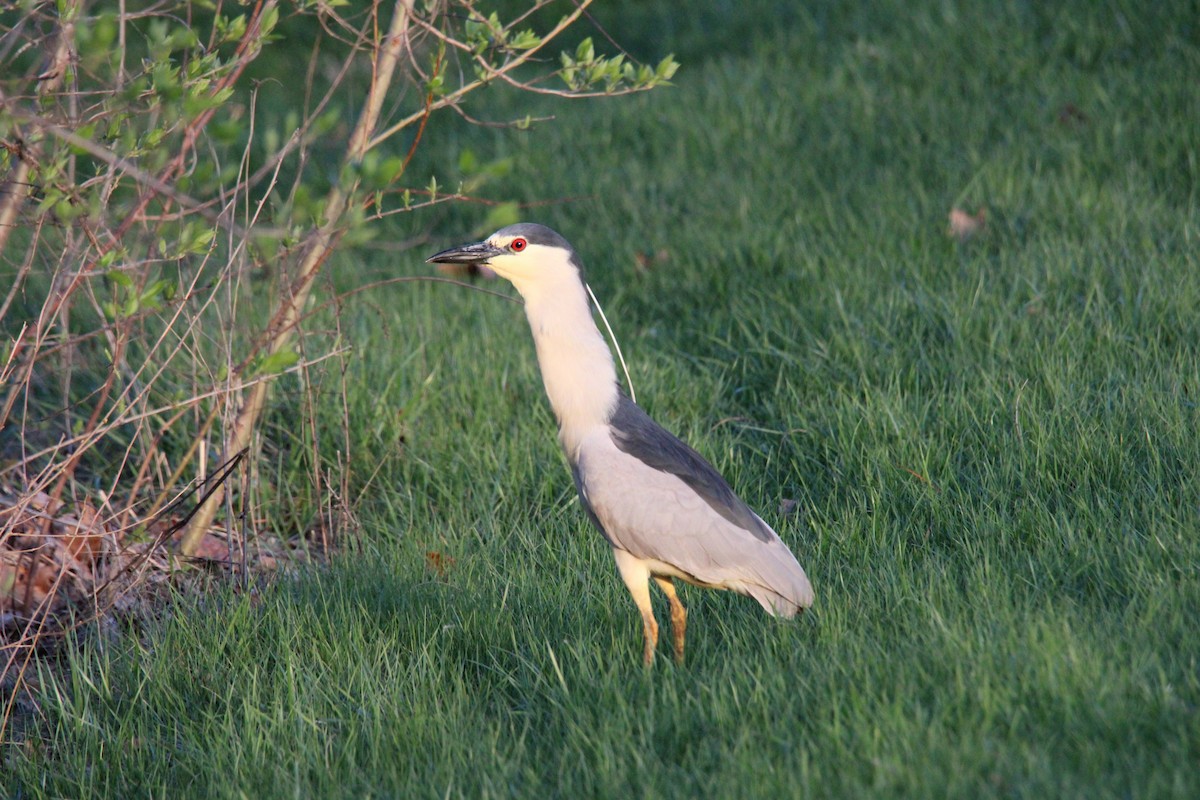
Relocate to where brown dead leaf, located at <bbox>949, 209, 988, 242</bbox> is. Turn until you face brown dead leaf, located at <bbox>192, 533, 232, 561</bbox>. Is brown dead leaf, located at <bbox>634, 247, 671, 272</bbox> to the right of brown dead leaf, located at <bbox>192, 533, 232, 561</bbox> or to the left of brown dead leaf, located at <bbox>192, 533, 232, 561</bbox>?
right

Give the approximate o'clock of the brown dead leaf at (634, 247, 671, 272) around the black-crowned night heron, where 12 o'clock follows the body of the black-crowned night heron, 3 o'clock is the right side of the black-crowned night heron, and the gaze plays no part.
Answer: The brown dead leaf is roughly at 3 o'clock from the black-crowned night heron.

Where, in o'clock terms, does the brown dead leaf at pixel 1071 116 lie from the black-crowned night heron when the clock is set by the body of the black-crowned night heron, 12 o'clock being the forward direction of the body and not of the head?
The brown dead leaf is roughly at 4 o'clock from the black-crowned night heron.

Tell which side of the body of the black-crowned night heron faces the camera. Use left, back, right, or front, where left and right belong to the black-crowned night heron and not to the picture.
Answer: left
